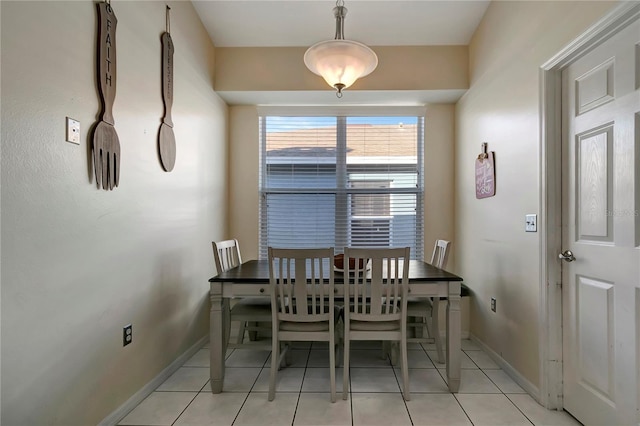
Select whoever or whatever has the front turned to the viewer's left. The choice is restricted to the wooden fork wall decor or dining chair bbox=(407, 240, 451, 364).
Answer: the dining chair

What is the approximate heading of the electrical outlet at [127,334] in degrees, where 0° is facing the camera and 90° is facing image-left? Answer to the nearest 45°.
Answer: approximately 315°

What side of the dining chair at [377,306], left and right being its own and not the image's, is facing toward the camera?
back

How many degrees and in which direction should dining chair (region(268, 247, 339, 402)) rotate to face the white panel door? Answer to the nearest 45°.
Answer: approximately 90° to its right

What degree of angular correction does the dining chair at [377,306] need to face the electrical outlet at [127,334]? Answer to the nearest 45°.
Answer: approximately 90° to its left

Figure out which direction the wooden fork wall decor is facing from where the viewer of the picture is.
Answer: facing the viewer and to the right of the viewer

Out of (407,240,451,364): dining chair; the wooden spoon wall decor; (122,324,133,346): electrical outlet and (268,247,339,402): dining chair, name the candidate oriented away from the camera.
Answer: (268,247,339,402): dining chair

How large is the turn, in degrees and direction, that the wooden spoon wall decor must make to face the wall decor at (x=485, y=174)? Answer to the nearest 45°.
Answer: approximately 45° to its left

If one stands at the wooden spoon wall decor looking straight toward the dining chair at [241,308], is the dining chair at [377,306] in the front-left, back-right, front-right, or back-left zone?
front-right

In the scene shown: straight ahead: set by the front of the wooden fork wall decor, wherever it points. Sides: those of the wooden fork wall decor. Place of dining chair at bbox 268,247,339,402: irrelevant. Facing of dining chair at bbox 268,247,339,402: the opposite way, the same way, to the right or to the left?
to the left

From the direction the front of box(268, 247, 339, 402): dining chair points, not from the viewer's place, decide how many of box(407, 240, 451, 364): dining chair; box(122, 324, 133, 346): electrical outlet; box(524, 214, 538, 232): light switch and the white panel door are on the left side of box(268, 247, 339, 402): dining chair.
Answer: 1

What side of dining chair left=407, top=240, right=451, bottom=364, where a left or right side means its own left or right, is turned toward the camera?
left

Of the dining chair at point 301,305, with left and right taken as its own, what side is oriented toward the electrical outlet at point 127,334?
left

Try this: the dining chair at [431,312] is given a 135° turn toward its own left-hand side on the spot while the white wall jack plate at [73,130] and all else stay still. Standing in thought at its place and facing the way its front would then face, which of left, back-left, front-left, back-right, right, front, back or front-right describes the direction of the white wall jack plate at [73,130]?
right

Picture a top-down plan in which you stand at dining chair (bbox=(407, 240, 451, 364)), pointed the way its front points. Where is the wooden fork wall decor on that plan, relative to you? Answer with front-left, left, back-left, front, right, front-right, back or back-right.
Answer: front-left

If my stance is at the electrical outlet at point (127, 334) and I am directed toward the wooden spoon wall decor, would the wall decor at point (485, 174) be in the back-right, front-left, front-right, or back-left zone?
front-right

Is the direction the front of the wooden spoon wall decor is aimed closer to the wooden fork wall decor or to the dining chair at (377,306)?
the dining chair

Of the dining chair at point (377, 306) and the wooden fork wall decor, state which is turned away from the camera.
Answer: the dining chair

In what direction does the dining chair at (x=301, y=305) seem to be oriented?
away from the camera
